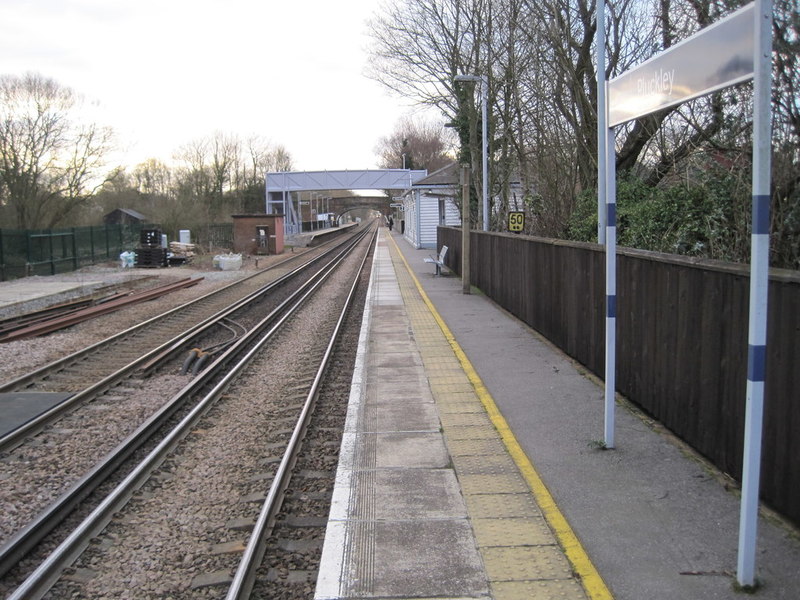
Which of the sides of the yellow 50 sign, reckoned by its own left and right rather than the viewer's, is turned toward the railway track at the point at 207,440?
front

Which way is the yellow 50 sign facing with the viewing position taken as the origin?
facing the viewer

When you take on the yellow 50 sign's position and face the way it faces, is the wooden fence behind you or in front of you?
in front

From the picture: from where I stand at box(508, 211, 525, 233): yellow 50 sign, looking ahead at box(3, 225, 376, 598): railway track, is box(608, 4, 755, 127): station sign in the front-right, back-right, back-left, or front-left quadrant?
front-left

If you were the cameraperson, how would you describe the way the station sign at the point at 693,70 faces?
facing the viewer and to the left of the viewer

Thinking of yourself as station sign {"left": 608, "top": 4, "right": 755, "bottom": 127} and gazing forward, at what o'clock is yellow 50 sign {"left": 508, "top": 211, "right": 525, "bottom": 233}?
The yellow 50 sign is roughly at 4 o'clock from the station sign.

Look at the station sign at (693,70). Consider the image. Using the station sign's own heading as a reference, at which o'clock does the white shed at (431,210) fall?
The white shed is roughly at 4 o'clock from the station sign.

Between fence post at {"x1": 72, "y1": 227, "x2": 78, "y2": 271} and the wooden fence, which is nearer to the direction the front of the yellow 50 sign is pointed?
the wooden fence

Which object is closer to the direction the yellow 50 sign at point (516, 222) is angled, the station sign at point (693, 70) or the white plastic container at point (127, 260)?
the station sign

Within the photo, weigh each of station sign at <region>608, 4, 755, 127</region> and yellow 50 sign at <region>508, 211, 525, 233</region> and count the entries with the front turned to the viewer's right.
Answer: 0

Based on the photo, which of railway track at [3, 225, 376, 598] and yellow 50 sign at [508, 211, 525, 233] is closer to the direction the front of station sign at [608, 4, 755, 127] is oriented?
the railway track

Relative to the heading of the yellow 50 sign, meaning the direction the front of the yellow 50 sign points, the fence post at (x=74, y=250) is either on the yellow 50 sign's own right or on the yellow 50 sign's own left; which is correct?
on the yellow 50 sign's own right

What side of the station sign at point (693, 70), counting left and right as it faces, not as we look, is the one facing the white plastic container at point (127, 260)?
right
